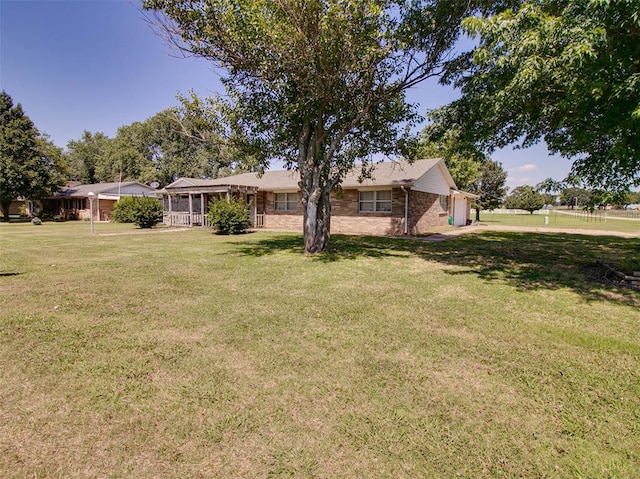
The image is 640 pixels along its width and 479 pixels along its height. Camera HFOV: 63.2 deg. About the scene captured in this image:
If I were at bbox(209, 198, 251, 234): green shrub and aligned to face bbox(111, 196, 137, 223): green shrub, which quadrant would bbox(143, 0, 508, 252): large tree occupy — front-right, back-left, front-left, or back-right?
back-left

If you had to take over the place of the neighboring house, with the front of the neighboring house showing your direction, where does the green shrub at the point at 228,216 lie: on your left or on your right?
on your left

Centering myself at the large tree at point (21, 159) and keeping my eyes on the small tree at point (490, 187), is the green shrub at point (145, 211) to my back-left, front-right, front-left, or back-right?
front-right

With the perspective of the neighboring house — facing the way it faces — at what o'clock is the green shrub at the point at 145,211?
The green shrub is roughly at 10 o'clock from the neighboring house.

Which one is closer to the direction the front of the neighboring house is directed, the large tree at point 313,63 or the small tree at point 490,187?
the large tree

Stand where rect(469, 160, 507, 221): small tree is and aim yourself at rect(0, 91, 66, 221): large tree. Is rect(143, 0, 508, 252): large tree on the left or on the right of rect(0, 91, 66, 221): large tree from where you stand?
left

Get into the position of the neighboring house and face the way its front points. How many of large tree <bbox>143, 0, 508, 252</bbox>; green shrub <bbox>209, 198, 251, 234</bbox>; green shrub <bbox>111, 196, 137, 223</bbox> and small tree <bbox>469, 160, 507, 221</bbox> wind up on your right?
0

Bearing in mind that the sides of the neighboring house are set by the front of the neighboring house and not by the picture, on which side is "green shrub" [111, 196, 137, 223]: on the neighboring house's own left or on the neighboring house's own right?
on the neighboring house's own left

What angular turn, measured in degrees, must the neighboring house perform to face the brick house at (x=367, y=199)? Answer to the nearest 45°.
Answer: approximately 90° to its left

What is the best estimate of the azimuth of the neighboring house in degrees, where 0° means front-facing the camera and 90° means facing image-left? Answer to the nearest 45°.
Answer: approximately 45°

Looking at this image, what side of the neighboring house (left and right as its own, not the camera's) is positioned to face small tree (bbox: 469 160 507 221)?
left

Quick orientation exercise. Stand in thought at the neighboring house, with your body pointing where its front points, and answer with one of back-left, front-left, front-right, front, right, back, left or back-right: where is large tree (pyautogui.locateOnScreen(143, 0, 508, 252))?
front-left
